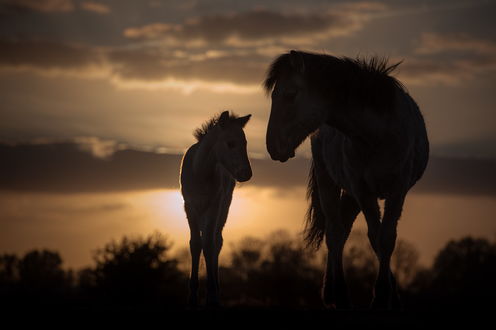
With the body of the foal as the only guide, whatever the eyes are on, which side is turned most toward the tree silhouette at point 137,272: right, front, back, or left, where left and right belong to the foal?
back

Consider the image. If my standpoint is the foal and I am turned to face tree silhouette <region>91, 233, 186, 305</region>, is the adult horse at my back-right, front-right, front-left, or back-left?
back-right

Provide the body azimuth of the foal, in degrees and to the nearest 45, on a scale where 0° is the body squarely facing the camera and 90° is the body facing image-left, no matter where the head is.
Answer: approximately 0°

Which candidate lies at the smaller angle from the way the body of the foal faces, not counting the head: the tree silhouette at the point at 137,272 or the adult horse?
the adult horse
